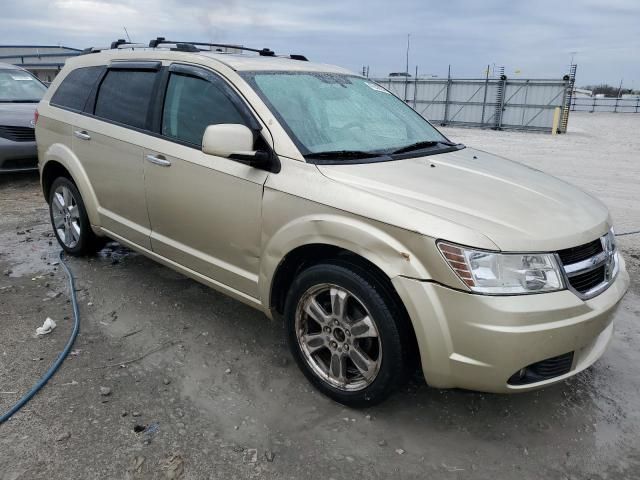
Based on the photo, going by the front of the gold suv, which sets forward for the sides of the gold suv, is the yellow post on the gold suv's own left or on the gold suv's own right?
on the gold suv's own left

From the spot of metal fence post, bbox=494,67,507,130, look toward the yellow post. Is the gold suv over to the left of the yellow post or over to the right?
right

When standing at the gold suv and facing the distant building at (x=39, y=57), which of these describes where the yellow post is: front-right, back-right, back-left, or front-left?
front-right

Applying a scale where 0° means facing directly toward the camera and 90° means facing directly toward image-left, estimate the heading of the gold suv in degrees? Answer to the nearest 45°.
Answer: approximately 315°

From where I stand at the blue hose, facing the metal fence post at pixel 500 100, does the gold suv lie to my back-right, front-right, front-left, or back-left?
front-right

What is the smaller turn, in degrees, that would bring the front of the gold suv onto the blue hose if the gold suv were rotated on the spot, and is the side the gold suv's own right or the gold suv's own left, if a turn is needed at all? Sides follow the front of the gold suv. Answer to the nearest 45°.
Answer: approximately 135° to the gold suv's own right

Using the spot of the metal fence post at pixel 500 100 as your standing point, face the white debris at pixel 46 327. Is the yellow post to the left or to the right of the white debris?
left

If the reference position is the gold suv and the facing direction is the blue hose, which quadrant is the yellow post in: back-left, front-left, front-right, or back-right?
back-right

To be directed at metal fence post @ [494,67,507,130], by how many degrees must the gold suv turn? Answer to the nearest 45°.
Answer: approximately 135° to its left

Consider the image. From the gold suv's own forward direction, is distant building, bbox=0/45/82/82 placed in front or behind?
behind

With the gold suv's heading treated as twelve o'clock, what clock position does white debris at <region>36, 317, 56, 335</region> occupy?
The white debris is roughly at 5 o'clock from the gold suv.
